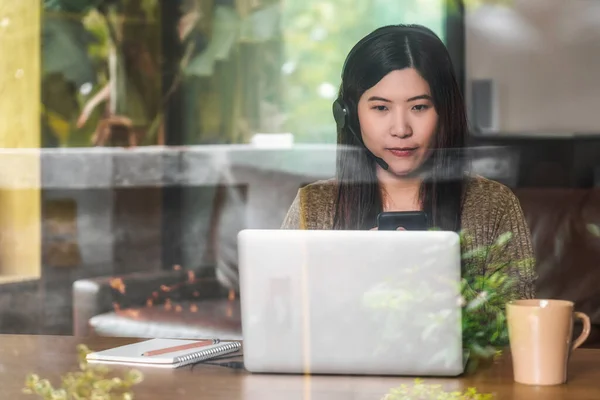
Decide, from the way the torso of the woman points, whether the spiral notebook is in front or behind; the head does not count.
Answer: in front

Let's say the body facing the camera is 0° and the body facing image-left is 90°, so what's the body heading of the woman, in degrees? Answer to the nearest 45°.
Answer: approximately 0°

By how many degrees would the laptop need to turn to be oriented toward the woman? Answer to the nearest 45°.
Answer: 0° — it already faces them

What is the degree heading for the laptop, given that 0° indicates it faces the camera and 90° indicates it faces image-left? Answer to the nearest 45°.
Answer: approximately 180°

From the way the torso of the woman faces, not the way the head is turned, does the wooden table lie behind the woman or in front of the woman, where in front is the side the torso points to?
in front

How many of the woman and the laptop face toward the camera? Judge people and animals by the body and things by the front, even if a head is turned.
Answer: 1

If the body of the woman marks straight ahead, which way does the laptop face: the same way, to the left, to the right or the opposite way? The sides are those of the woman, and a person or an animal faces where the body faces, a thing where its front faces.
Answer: the opposite way

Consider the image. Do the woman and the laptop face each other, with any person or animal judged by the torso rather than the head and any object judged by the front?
yes

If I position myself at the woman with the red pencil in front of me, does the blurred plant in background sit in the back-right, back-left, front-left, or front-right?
back-right

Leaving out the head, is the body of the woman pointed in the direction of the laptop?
yes
